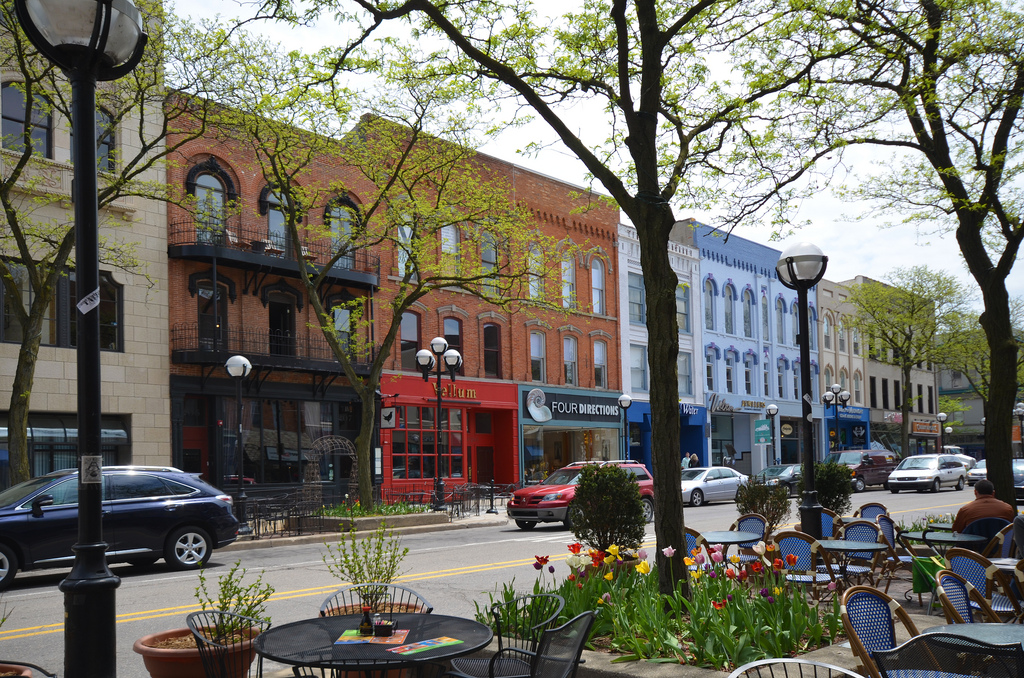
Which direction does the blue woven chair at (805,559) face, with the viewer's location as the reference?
facing away from the viewer and to the right of the viewer

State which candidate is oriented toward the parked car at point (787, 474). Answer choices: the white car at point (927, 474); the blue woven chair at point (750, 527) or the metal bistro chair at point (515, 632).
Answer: the white car

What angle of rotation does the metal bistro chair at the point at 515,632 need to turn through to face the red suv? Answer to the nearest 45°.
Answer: approximately 135° to its right

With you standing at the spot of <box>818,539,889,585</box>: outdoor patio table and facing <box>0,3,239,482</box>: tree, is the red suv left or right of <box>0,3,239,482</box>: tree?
right

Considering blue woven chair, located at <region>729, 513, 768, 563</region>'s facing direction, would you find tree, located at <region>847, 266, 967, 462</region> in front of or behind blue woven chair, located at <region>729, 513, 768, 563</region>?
behind

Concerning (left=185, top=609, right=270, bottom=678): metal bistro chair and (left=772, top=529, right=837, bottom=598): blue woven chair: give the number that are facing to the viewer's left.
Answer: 0

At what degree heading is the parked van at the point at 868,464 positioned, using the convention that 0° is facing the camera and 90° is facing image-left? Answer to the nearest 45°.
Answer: approximately 45°

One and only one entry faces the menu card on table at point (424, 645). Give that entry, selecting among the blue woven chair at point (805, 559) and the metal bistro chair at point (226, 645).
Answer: the metal bistro chair

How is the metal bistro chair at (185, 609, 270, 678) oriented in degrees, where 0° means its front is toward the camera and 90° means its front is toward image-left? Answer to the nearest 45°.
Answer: approximately 315°

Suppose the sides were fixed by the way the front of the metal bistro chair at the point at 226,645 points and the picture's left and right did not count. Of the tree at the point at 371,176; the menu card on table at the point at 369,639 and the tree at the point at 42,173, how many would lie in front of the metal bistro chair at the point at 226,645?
1

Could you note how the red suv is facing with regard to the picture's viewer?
facing the viewer and to the left of the viewer

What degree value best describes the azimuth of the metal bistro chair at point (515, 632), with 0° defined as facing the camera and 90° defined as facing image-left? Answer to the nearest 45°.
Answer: approximately 45°

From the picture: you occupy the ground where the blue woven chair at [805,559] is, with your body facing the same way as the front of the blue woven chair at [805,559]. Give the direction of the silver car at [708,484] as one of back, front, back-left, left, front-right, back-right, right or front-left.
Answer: front-left
